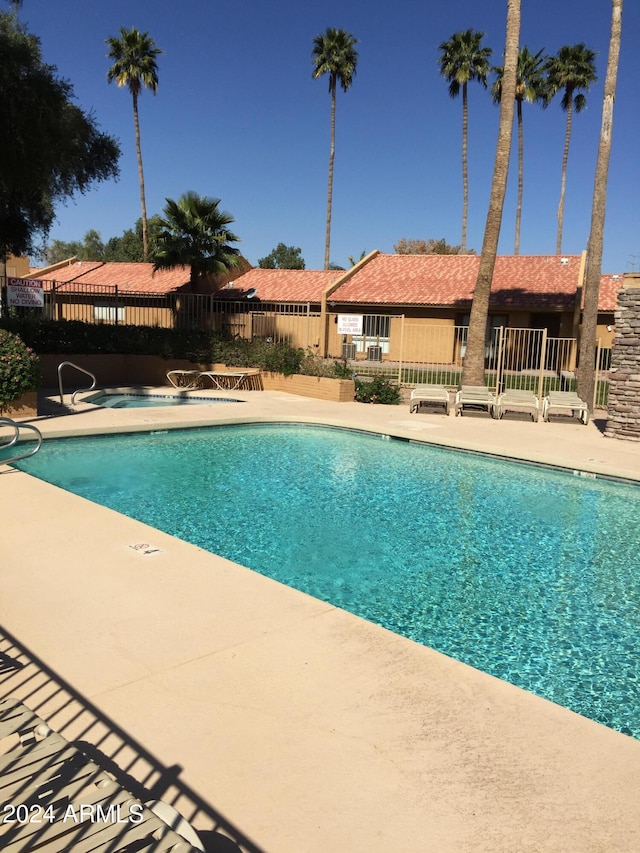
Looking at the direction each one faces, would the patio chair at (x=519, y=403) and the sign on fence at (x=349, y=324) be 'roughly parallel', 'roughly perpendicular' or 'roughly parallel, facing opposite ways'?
roughly parallel

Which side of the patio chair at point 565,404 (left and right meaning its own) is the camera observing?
front

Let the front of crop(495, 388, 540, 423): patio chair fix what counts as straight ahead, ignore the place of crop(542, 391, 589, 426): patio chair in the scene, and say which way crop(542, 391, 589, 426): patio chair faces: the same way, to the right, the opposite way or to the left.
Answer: the same way

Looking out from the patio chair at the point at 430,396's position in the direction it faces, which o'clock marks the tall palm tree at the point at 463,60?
The tall palm tree is roughly at 6 o'clock from the patio chair.

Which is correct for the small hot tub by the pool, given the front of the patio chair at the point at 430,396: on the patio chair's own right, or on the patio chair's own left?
on the patio chair's own right

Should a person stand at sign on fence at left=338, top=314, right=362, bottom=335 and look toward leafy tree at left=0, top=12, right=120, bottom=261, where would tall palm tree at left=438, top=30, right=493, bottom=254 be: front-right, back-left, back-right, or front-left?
back-right

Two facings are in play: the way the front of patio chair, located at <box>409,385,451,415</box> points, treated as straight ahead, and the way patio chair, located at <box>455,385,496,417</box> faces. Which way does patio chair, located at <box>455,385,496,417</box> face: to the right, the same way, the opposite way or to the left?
the same way

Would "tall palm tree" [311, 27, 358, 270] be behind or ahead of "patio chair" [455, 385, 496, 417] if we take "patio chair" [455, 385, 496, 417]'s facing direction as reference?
behind

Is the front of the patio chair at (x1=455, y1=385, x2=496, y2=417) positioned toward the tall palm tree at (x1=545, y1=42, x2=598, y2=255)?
no

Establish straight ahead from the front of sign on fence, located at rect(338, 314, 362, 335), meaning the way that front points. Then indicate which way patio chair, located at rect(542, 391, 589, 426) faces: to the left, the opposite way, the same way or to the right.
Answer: the same way

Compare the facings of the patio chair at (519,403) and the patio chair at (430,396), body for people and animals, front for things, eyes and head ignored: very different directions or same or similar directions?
same or similar directions

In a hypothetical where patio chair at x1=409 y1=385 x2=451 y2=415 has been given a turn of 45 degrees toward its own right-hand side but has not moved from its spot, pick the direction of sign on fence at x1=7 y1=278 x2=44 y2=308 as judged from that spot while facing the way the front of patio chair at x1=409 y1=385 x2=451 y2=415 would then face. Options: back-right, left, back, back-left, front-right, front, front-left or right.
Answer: front-right

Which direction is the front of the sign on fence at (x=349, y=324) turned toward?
toward the camera

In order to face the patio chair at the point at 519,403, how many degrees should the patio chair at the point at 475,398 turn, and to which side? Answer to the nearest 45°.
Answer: approximately 90° to its left

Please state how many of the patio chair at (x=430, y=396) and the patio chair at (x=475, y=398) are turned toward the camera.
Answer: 2
